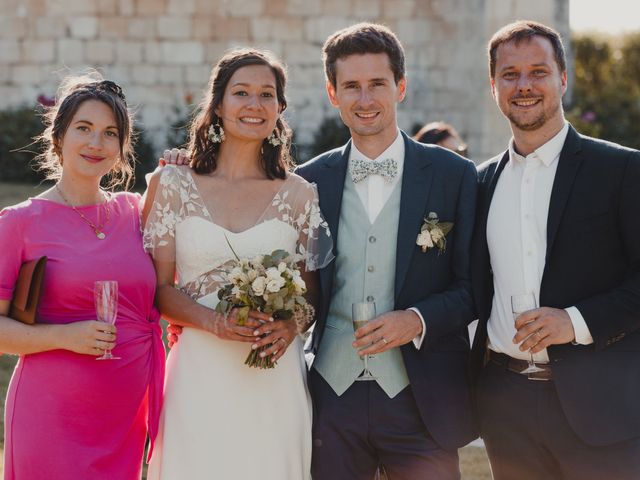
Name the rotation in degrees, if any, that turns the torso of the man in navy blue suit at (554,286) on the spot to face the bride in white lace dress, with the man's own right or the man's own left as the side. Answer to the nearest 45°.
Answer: approximately 45° to the man's own right

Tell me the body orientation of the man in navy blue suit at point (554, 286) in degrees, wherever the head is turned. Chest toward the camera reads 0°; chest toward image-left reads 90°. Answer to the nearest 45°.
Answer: approximately 45°

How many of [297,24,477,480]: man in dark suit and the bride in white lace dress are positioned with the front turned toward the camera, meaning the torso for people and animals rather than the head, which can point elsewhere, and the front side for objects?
2

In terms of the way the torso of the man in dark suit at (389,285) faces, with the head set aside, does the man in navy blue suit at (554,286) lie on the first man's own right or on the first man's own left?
on the first man's own left

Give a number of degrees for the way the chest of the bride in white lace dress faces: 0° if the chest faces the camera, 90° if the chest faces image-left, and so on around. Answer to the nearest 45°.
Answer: approximately 0°
